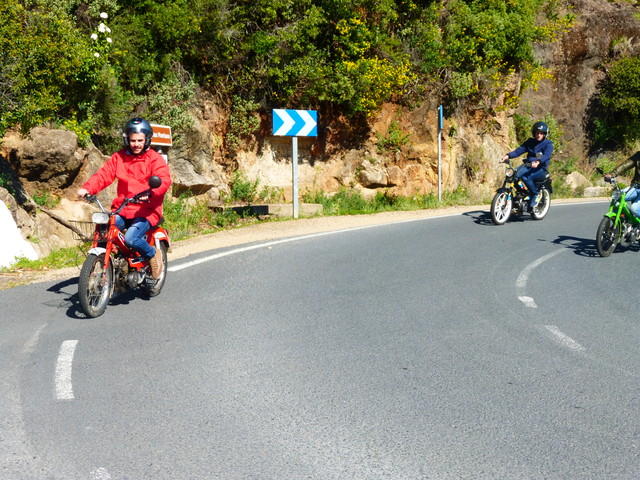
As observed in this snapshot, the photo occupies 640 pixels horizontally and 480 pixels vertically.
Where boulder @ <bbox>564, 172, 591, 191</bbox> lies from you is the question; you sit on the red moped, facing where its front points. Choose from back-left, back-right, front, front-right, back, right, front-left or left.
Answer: back

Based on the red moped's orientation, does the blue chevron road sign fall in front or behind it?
behind

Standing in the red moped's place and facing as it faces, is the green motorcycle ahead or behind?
behind

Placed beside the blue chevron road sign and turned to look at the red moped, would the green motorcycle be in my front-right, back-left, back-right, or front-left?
front-left

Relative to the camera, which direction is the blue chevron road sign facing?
toward the camera

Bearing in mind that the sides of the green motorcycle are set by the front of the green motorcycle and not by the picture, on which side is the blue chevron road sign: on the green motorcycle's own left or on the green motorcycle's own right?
on the green motorcycle's own right

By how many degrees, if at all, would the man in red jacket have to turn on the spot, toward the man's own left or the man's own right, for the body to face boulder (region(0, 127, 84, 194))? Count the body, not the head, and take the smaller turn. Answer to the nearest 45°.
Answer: approximately 135° to the man's own right

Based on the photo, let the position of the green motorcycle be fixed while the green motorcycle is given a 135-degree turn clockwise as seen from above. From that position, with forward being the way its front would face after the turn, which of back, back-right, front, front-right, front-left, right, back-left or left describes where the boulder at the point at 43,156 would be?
left

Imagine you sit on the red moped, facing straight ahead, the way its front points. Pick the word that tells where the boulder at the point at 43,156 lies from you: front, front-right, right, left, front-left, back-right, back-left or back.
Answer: back-right

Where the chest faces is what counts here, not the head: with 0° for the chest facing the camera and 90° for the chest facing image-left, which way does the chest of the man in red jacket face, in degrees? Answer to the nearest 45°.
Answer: approximately 45°

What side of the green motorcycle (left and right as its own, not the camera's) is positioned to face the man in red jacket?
front

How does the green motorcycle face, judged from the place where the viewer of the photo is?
facing the viewer and to the left of the viewer

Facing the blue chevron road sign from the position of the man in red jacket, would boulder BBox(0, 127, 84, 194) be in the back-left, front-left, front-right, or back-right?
front-left

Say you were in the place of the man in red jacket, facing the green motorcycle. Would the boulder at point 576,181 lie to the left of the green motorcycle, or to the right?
left

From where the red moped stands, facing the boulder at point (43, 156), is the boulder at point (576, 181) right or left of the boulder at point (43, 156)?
right
